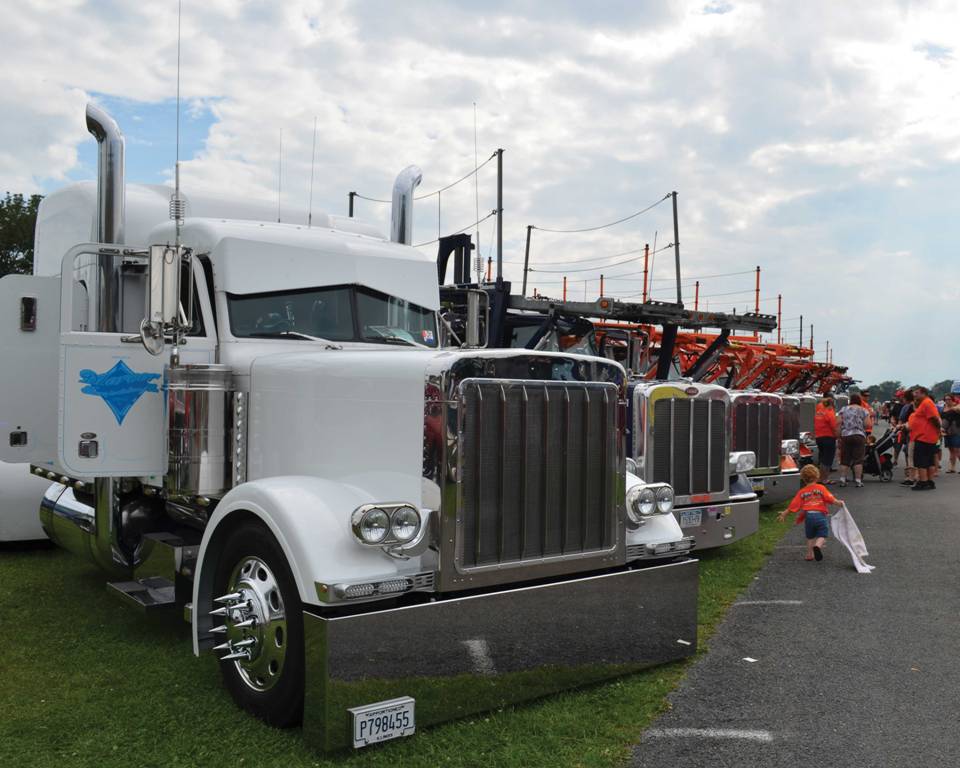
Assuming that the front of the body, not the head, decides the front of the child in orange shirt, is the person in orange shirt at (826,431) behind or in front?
in front

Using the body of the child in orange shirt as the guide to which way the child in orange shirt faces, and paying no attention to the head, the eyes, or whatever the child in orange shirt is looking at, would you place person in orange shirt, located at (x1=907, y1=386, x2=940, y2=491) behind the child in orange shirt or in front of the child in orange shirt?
in front

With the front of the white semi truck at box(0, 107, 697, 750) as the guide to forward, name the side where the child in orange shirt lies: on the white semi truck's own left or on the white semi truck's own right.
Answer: on the white semi truck's own left

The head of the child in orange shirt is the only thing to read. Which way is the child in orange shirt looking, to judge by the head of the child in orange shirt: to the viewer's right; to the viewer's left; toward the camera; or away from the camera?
away from the camera

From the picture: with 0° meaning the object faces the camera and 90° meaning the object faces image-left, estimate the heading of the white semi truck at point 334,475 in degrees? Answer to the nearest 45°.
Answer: approximately 315°

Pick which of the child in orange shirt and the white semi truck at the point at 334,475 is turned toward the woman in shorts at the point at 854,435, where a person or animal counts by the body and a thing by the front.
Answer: the child in orange shirt

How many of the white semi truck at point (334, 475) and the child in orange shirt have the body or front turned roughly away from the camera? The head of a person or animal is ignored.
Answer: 1

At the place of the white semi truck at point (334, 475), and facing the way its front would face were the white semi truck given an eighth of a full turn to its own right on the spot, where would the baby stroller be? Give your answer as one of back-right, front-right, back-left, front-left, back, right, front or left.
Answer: back-left

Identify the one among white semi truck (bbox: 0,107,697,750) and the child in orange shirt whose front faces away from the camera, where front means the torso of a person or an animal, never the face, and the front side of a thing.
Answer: the child in orange shirt

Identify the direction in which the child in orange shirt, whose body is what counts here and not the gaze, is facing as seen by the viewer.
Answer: away from the camera

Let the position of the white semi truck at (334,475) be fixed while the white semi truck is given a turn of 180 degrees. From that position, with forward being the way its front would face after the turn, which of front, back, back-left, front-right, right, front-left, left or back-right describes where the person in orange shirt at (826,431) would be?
right
